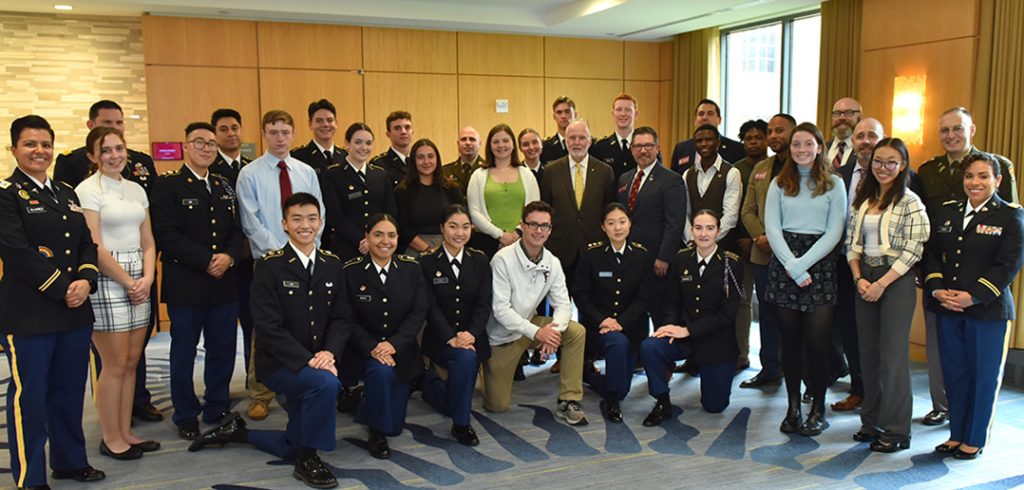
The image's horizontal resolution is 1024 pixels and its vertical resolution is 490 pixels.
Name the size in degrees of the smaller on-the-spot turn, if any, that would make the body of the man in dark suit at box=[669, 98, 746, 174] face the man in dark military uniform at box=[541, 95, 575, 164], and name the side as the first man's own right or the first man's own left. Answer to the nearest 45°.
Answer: approximately 90° to the first man's own right

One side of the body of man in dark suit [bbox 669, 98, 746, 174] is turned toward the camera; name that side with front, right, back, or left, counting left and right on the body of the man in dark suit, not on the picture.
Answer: front

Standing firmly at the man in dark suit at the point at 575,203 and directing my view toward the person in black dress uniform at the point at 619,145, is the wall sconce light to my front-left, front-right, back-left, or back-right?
front-right

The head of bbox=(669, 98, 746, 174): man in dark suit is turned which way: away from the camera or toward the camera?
toward the camera

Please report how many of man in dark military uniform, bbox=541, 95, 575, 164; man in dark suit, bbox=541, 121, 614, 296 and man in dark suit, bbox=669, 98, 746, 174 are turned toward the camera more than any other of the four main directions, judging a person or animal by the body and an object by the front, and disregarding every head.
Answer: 3

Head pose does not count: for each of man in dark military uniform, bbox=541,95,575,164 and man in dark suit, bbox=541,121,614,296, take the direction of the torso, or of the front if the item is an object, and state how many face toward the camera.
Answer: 2

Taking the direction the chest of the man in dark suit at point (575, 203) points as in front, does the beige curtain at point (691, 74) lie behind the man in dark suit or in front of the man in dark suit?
behind

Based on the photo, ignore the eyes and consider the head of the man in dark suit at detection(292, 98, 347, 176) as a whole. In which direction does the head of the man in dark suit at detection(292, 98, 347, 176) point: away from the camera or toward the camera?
toward the camera

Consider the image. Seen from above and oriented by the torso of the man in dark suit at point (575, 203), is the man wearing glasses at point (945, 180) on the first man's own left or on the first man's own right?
on the first man's own left

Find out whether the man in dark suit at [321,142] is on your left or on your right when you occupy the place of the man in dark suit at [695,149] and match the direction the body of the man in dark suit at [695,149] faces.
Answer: on your right

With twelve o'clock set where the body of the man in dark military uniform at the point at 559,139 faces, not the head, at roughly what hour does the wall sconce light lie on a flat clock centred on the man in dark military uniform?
The wall sconce light is roughly at 9 o'clock from the man in dark military uniform.

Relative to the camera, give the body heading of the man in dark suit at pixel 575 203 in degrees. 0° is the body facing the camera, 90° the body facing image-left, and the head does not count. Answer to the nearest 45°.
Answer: approximately 0°

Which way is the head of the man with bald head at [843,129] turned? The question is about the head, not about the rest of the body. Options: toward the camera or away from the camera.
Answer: toward the camera

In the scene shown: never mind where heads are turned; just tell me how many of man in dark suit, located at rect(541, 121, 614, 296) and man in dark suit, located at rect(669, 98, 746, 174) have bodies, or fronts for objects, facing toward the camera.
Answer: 2

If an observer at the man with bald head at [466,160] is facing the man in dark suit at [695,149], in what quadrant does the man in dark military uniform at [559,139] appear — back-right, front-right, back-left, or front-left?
front-left

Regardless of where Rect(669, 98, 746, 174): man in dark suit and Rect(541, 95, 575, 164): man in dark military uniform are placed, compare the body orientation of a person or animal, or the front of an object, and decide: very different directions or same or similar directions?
same or similar directions

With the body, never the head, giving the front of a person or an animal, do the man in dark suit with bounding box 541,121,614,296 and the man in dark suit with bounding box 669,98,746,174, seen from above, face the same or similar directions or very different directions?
same or similar directions

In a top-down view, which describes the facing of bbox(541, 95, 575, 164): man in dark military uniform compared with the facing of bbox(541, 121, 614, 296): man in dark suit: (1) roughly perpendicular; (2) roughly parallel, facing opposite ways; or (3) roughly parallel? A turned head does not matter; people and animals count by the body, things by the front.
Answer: roughly parallel

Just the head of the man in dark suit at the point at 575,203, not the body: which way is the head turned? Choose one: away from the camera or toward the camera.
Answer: toward the camera

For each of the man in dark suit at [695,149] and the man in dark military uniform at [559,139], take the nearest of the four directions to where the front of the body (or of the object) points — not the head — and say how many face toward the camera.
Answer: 2
